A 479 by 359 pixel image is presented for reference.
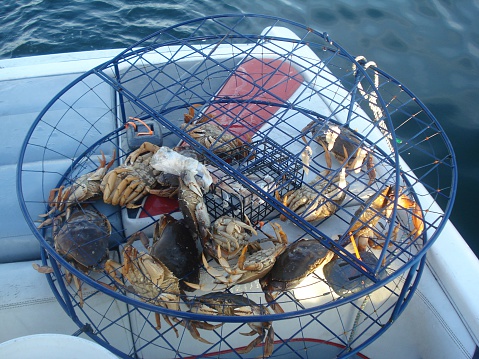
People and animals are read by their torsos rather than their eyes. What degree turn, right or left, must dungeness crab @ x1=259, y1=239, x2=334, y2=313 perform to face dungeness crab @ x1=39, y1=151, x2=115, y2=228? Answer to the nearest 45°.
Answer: approximately 135° to its right

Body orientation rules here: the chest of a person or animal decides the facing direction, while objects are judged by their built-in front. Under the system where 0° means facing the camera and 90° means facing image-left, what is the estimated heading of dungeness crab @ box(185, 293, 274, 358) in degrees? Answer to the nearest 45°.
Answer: approximately 0°

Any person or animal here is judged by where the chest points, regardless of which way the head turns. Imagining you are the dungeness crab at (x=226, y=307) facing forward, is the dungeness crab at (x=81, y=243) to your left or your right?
on your right

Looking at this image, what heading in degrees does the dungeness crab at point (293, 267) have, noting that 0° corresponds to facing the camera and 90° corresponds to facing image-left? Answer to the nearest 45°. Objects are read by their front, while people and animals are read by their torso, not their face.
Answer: approximately 315°

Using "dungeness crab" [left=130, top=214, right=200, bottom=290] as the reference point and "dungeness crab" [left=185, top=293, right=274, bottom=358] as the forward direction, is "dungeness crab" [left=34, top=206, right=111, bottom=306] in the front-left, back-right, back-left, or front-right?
back-right
